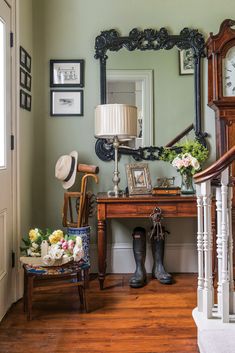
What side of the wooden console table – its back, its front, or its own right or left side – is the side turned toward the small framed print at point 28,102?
right

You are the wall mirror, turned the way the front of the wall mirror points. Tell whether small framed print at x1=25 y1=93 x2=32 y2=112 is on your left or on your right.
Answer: on your right

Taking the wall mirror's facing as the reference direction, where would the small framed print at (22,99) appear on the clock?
The small framed print is roughly at 2 o'clock from the wall mirror.

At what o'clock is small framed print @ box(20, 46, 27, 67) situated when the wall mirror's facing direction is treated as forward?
The small framed print is roughly at 2 o'clock from the wall mirror.

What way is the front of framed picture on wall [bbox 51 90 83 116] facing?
toward the camera

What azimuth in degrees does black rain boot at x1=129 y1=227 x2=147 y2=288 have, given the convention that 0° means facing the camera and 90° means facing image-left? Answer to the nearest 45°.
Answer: approximately 45°

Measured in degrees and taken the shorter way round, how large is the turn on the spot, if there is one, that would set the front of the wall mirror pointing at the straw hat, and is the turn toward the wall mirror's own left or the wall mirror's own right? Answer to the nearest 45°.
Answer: approximately 90° to the wall mirror's own right

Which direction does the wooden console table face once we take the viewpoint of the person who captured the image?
facing the viewer

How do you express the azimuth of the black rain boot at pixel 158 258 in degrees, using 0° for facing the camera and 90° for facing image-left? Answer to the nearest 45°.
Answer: approximately 315°
